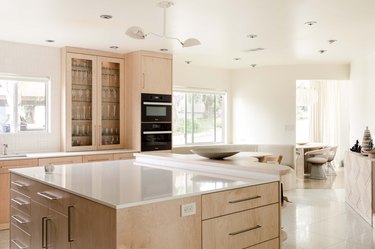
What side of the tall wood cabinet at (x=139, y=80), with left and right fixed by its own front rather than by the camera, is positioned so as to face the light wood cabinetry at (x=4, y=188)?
right

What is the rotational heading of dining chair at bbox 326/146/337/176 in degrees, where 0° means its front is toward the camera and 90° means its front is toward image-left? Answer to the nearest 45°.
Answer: approximately 90°

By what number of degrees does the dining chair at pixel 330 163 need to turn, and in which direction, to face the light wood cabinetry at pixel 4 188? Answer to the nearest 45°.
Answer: approximately 45° to its left

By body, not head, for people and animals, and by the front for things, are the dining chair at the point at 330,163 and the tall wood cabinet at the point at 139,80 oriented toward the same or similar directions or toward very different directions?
very different directions

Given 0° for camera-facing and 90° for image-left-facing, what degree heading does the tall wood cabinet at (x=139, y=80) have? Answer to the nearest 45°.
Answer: approximately 315°

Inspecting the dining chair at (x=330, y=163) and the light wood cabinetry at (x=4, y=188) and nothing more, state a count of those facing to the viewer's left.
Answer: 1

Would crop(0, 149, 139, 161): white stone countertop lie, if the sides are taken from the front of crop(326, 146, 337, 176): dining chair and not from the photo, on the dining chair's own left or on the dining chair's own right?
on the dining chair's own left
